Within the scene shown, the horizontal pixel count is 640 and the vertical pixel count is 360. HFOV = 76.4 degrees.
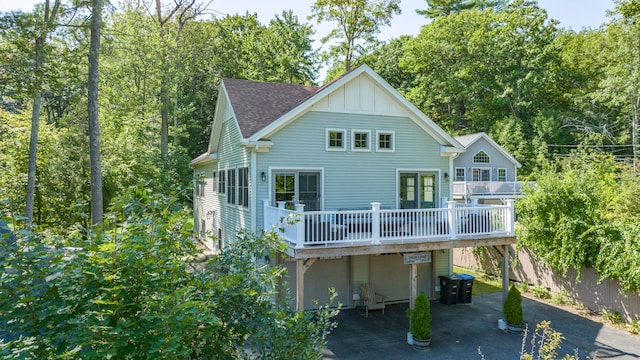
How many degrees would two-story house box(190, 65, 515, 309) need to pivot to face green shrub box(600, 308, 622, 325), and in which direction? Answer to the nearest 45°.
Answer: approximately 90° to its left

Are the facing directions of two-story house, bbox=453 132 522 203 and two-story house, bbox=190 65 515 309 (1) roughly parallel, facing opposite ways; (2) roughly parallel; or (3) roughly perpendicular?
roughly parallel

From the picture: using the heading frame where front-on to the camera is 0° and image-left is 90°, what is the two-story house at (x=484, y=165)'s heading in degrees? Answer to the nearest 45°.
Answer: approximately 0°

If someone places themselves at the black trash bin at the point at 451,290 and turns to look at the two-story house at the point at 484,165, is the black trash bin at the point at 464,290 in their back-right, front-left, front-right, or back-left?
front-right

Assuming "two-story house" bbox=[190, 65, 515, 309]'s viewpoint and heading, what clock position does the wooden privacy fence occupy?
The wooden privacy fence is roughly at 9 o'clock from the two-story house.

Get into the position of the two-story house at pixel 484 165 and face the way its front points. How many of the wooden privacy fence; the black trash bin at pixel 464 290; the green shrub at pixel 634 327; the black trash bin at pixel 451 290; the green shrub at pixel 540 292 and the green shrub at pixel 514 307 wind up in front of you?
6

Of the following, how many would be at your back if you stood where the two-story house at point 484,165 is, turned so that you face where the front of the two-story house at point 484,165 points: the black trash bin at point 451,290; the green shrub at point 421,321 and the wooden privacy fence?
0

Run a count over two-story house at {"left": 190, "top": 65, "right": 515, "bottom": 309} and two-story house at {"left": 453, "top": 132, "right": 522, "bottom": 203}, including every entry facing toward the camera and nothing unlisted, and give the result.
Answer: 2

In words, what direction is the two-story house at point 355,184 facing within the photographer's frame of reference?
facing the viewer

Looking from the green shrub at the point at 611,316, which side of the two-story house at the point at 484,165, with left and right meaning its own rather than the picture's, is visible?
front

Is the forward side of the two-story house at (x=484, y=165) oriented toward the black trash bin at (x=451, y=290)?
yes

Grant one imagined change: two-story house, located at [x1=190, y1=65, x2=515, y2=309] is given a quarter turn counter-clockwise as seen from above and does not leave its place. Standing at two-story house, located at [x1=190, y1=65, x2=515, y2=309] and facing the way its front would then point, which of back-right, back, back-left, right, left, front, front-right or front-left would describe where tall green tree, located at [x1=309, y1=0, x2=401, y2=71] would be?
left

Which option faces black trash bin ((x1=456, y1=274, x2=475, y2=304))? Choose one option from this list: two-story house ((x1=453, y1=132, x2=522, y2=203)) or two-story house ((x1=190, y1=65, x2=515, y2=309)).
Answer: two-story house ((x1=453, y1=132, x2=522, y2=203))

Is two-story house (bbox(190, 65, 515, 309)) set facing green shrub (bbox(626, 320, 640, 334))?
no

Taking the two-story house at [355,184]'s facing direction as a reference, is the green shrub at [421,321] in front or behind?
in front

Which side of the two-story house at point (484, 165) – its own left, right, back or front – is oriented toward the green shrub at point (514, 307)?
front
